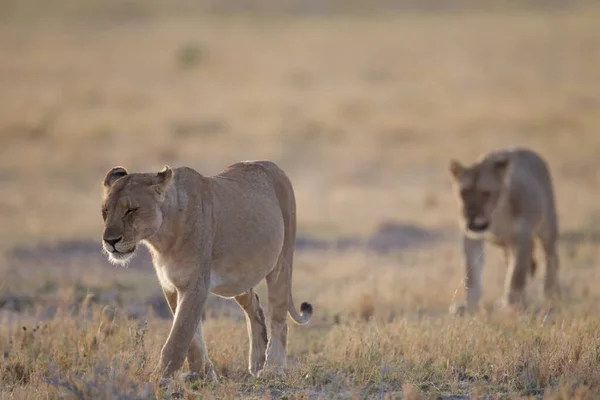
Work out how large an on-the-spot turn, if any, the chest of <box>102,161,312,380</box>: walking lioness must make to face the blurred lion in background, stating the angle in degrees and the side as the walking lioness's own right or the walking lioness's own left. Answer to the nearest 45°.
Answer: approximately 180°

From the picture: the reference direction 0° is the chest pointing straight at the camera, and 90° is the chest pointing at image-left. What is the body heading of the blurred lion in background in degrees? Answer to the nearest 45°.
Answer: approximately 45°
